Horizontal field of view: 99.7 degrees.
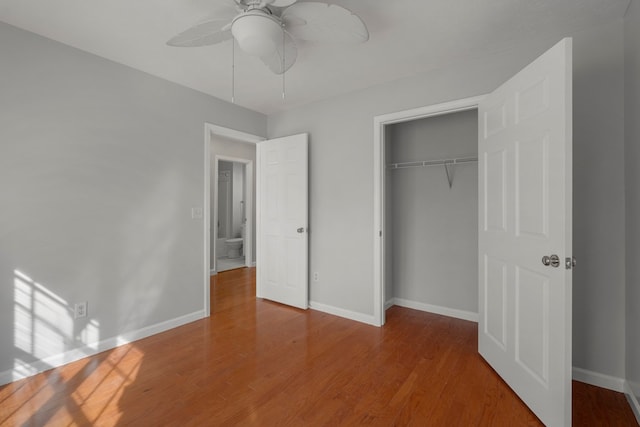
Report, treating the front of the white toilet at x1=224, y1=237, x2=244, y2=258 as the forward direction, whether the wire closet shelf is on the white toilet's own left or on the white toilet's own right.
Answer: on the white toilet's own left

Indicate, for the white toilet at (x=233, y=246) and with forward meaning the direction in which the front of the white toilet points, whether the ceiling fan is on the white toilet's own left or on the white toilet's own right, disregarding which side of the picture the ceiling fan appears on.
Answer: on the white toilet's own left

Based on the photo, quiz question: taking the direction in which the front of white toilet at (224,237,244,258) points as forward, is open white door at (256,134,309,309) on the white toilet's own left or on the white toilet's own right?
on the white toilet's own left
